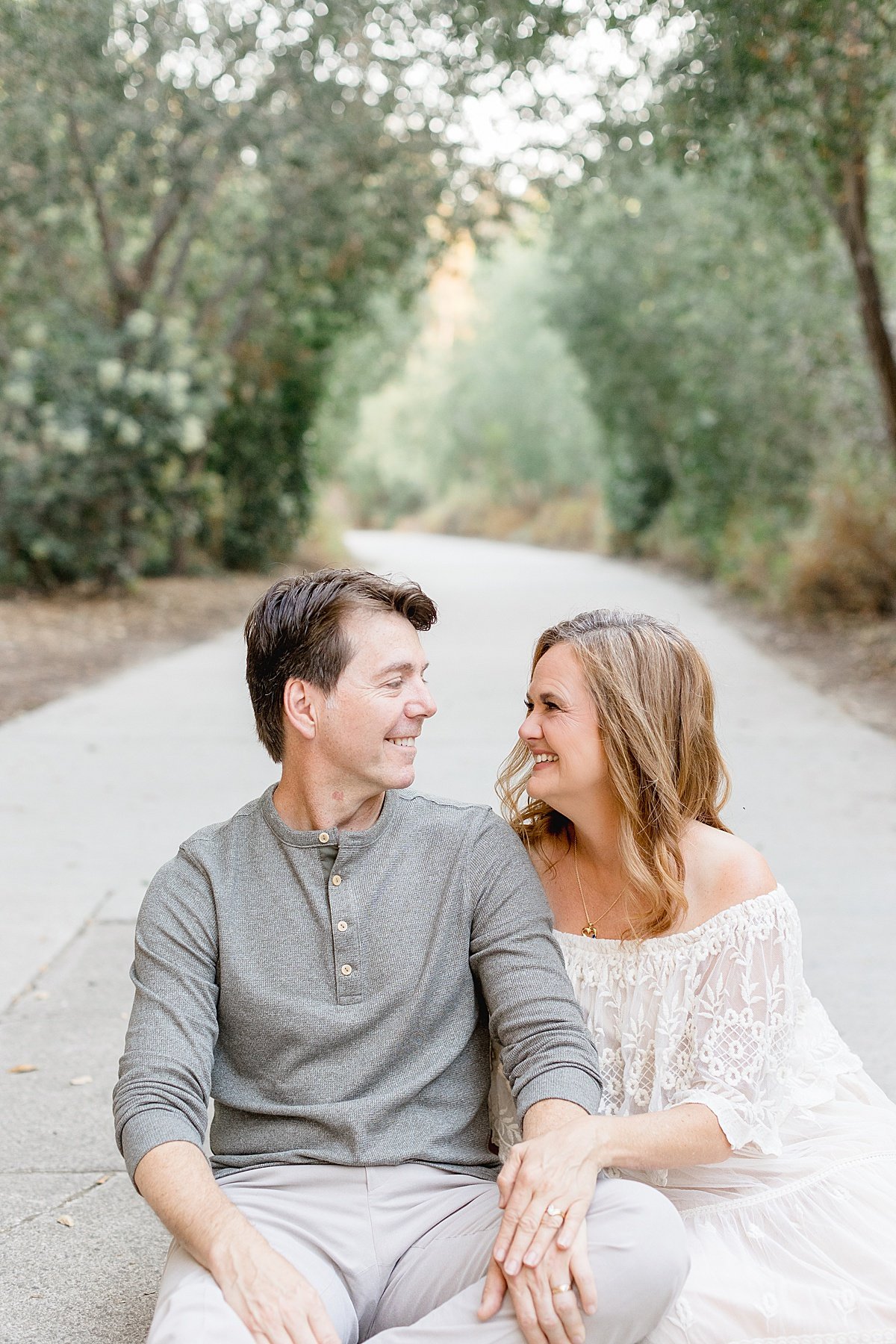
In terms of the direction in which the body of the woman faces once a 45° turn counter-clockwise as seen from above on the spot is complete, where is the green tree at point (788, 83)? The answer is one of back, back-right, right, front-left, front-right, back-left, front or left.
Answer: back

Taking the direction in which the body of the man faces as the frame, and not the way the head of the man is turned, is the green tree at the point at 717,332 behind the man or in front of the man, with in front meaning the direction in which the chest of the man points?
behind

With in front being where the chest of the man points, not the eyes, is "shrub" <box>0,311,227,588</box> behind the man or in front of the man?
behind

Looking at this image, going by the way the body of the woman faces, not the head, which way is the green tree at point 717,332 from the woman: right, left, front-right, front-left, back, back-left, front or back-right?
back-right

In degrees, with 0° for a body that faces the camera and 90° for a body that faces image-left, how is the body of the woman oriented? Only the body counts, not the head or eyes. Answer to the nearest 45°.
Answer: approximately 45°

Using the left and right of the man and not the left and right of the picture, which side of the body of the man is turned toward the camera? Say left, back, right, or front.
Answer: front

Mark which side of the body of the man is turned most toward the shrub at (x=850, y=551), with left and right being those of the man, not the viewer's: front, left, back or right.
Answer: back

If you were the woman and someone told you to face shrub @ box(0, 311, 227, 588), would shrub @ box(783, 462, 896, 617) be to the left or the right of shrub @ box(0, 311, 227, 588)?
right

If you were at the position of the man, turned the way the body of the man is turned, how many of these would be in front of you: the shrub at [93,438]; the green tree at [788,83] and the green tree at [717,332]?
0

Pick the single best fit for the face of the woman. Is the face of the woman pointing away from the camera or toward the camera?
toward the camera

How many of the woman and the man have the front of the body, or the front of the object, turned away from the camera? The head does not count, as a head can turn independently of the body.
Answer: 0

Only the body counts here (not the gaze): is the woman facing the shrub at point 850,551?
no

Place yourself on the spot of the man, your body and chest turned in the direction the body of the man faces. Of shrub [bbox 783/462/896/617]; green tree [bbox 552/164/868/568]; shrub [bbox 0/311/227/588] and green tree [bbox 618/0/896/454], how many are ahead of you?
0
